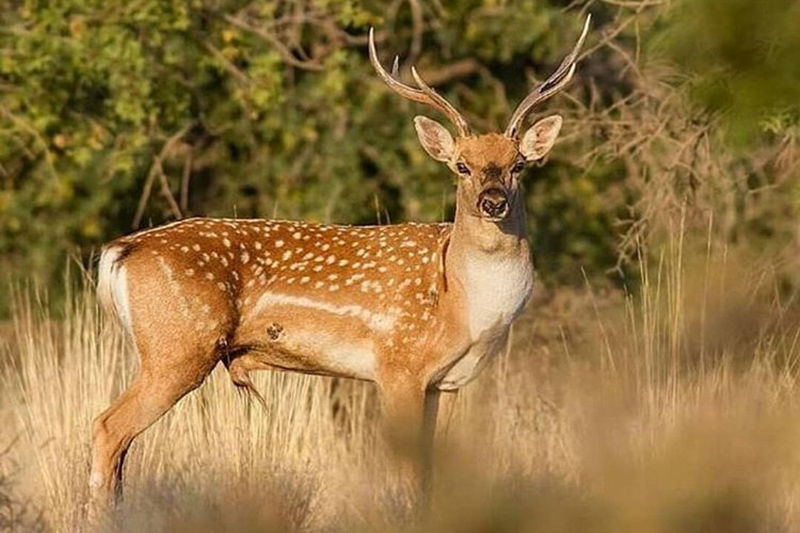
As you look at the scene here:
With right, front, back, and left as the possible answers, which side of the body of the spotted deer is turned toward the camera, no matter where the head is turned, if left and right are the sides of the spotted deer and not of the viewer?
right
